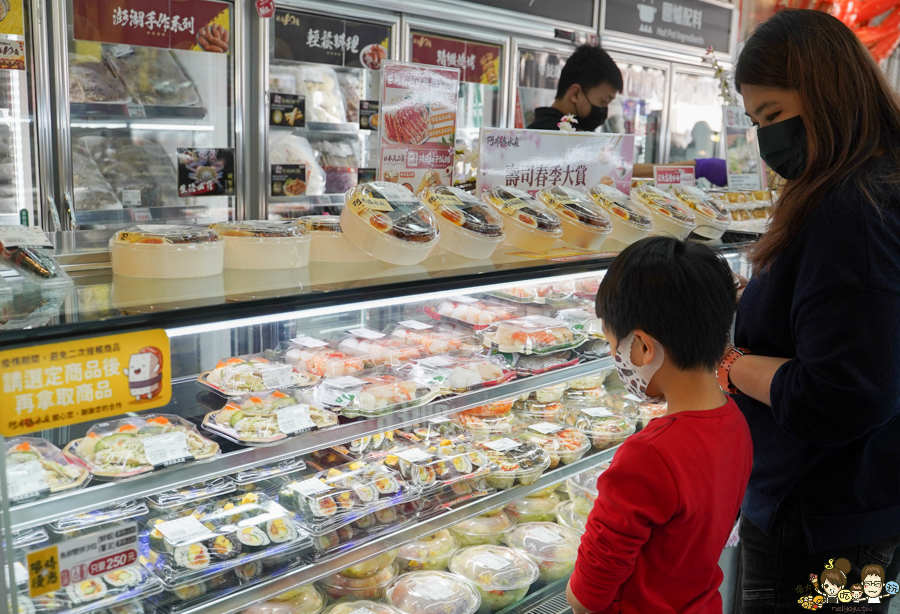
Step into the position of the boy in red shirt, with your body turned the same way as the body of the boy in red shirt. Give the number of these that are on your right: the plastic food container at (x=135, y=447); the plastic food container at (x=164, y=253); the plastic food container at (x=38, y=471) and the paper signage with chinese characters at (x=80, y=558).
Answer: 0

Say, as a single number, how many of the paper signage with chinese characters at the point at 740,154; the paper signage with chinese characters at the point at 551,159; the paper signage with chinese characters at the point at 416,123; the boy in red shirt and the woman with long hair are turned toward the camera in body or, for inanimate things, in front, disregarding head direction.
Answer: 3

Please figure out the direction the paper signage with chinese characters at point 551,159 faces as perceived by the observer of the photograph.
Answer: facing the viewer

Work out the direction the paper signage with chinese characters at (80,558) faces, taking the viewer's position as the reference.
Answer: facing the viewer and to the right of the viewer

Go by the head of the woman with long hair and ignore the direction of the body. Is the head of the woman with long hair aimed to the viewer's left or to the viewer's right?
to the viewer's left

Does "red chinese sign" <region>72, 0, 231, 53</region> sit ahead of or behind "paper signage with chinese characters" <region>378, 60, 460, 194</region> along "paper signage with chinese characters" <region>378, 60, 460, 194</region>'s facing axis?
behind

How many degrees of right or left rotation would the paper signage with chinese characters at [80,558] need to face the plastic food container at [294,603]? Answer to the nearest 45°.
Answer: approximately 90° to its left

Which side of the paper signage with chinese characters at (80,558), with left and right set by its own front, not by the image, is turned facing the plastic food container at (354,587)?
left

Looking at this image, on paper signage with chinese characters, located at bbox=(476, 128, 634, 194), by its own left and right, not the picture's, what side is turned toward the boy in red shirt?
front

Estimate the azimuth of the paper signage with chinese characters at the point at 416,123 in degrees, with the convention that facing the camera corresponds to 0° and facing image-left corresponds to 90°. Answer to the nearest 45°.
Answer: approximately 0°

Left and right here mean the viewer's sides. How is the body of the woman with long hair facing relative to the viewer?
facing to the left of the viewer

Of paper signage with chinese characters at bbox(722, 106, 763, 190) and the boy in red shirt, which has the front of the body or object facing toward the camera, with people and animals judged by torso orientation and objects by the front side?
the paper signage with chinese characters

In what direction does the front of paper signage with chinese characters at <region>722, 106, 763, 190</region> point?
toward the camera

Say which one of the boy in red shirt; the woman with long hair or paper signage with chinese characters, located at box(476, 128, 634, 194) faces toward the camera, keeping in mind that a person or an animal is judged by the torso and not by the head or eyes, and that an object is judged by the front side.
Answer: the paper signage with chinese characters

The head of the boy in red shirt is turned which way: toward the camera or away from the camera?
away from the camera

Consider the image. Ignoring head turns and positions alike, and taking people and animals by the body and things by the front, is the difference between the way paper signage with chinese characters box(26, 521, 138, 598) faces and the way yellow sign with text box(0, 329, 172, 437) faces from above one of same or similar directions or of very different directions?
same or similar directions
